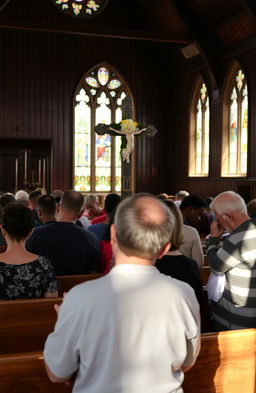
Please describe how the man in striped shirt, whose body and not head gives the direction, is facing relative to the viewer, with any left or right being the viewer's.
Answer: facing away from the viewer and to the left of the viewer

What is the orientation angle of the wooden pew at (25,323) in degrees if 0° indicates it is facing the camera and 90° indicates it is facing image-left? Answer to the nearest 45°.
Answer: approximately 180°

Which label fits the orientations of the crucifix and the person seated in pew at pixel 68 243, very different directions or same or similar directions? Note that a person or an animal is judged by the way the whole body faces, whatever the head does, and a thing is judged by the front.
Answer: very different directions

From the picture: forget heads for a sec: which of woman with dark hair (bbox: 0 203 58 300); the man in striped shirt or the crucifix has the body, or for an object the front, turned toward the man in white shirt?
the crucifix

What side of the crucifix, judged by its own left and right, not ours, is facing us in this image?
front

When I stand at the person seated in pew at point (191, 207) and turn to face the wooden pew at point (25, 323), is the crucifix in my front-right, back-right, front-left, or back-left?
back-right

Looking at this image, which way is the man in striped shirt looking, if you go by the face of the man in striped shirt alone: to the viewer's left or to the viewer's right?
to the viewer's left

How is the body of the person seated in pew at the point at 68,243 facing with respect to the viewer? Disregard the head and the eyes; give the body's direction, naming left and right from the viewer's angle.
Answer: facing away from the viewer

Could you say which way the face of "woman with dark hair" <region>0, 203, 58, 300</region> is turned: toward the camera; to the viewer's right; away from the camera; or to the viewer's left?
away from the camera

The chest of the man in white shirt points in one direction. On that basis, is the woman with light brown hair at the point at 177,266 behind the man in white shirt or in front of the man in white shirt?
in front

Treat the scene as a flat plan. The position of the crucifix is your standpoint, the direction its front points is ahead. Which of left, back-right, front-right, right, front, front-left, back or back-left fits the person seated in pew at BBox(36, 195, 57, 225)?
front

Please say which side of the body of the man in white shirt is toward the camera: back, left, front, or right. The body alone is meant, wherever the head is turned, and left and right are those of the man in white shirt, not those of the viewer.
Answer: back

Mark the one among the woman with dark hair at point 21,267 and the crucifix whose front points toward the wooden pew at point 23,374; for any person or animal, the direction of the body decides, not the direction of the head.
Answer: the crucifix

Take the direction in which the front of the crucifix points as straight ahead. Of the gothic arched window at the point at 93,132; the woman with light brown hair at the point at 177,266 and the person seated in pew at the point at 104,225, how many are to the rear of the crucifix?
1

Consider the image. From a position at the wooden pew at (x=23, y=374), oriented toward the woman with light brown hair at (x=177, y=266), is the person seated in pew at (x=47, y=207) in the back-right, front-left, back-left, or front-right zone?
front-left

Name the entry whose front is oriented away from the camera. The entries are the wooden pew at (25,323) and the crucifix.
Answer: the wooden pew

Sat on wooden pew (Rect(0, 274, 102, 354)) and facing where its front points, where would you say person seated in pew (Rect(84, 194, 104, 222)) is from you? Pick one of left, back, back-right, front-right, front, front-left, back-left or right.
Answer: front

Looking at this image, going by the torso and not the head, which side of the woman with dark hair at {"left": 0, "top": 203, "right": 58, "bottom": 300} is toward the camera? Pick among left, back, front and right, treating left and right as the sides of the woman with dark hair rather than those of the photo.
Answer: back

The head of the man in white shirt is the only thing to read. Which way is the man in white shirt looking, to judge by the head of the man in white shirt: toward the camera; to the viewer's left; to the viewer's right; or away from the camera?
away from the camera

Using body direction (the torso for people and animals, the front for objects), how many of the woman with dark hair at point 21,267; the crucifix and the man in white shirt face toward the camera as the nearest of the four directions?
1

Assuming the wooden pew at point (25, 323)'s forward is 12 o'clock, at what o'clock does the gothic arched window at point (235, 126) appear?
The gothic arched window is roughly at 1 o'clock from the wooden pew.

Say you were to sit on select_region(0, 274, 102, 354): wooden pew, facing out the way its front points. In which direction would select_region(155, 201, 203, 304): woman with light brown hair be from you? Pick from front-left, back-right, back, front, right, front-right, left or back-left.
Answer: right

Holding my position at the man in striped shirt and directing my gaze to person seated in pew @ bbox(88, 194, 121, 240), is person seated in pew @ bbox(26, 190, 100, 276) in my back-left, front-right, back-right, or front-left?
front-left

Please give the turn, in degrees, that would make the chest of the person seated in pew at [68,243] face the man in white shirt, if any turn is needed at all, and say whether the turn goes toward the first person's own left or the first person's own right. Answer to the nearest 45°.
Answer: approximately 180°

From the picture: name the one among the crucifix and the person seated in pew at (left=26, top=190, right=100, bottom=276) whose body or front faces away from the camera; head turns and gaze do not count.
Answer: the person seated in pew
